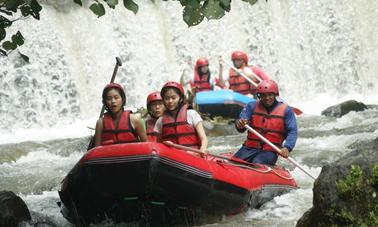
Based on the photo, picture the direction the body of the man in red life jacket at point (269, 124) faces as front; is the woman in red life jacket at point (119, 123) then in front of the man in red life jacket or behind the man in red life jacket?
in front

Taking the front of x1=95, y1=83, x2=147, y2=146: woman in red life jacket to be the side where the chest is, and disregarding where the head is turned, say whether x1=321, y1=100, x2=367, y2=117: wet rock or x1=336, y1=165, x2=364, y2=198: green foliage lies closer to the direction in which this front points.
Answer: the green foliage

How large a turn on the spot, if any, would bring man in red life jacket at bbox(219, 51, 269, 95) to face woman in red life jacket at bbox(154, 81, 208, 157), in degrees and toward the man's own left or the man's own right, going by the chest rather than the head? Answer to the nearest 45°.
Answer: approximately 45° to the man's own left

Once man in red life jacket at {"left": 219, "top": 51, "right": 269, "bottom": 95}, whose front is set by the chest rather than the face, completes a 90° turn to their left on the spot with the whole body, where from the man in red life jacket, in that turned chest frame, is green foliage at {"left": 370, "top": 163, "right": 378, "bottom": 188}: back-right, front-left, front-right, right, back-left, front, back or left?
front-right

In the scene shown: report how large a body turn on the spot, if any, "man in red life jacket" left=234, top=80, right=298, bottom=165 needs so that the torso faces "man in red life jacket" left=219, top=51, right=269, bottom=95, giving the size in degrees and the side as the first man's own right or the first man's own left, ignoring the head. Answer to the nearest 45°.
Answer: approximately 135° to the first man's own right

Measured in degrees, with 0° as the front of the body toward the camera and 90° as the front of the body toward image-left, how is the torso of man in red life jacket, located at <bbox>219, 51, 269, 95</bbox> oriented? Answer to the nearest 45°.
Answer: approximately 45°

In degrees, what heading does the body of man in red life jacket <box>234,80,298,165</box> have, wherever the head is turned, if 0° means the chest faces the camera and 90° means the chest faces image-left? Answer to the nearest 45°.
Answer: approximately 45°

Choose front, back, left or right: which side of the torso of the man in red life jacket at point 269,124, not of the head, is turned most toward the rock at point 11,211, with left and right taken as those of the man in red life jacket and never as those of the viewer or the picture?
front

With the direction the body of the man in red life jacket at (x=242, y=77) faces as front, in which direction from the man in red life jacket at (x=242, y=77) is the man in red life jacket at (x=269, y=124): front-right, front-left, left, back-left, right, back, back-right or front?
front-left
